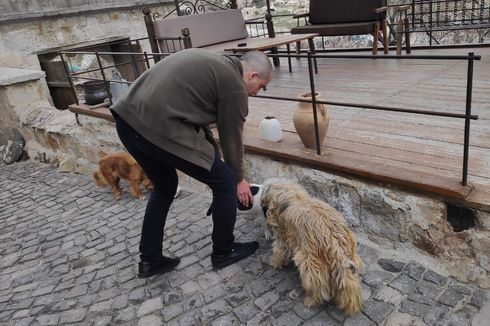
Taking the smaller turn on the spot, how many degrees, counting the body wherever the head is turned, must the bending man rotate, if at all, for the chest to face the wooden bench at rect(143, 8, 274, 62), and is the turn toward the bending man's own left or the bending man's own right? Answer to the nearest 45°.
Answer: approximately 90° to the bending man's own left

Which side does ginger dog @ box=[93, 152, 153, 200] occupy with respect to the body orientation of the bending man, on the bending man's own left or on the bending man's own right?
on the bending man's own left

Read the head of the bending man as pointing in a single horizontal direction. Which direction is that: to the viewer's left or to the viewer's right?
to the viewer's right

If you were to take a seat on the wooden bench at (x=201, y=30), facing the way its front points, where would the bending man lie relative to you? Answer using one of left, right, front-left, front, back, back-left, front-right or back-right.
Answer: front-right

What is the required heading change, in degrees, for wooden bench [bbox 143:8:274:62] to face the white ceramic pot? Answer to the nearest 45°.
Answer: approximately 45° to its right

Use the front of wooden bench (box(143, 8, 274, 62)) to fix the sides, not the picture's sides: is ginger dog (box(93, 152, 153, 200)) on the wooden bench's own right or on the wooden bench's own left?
on the wooden bench's own right

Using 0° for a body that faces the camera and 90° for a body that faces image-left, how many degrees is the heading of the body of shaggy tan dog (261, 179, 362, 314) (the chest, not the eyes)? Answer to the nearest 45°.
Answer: approximately 135°

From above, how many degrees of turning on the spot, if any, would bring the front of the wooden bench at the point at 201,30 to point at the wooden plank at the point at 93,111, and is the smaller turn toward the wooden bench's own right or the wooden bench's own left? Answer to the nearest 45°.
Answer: approximately 90° to the wooden bench's own right

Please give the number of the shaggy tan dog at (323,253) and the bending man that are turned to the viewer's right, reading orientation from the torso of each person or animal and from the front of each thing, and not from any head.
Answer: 1

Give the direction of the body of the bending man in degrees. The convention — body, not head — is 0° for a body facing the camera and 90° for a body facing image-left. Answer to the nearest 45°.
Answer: approximately 270°

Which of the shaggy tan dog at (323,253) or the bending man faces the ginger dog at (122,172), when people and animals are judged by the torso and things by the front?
the shaggy tan dog at (323,253)
